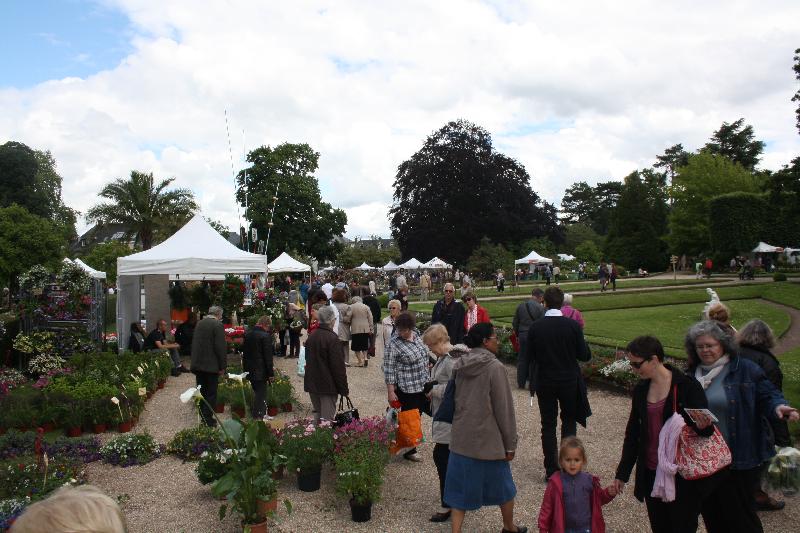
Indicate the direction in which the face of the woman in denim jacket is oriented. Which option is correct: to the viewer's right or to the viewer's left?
to the viewer's left

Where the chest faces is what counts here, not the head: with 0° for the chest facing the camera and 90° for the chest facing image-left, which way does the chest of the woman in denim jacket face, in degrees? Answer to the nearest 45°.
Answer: approximately 45°

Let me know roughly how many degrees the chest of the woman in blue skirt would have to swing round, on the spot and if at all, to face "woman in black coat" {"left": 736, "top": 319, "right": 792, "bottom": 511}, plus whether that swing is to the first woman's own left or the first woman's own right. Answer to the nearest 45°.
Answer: approximately 45° to the first woman's own right

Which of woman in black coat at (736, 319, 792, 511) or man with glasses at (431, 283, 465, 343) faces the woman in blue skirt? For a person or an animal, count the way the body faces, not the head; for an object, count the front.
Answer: the man with glasses

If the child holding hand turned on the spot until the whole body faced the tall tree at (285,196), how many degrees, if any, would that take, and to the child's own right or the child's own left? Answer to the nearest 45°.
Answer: approximately 135° to the child's own right

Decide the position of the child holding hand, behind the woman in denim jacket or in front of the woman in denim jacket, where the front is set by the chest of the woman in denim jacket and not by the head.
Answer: in front

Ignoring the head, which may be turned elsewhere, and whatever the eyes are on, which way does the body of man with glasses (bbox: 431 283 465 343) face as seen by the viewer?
toward the camera

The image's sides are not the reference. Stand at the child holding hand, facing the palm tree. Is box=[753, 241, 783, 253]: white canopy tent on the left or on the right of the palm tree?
right

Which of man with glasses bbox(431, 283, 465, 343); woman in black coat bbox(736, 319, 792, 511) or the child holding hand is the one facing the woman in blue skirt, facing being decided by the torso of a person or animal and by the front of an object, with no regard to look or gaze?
the man with glasses

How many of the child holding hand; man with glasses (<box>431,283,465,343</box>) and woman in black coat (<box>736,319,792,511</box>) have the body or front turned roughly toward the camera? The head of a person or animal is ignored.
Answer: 2

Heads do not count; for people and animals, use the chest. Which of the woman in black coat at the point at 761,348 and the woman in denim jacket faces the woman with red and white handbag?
the woman in denim jacket

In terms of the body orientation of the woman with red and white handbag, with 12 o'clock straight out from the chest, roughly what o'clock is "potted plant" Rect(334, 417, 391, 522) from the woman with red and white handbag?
The potted plant is roughly at 2 o'clock from the woman with red and white handbag.

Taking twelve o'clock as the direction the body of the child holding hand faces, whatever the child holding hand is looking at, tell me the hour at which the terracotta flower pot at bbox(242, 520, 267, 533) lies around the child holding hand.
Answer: The terracotta flower pot is roughly at 3 o'clock from the child holding hand.

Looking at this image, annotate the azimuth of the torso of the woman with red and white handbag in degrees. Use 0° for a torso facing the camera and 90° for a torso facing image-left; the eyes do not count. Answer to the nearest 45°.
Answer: approximately 45°

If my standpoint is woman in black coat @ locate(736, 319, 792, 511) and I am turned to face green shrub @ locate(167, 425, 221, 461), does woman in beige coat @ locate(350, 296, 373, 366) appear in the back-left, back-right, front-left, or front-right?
front-right

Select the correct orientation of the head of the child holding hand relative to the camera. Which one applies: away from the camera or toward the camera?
toward the camera

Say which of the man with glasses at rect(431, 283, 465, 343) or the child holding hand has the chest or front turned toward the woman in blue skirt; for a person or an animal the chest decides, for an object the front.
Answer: the man with glasses

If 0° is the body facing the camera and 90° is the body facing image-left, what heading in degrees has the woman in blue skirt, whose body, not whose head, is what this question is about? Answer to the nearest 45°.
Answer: approximately 225°

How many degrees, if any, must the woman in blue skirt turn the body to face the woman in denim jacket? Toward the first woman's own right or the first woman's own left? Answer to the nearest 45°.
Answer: approximately 45° to the first woman's own right
